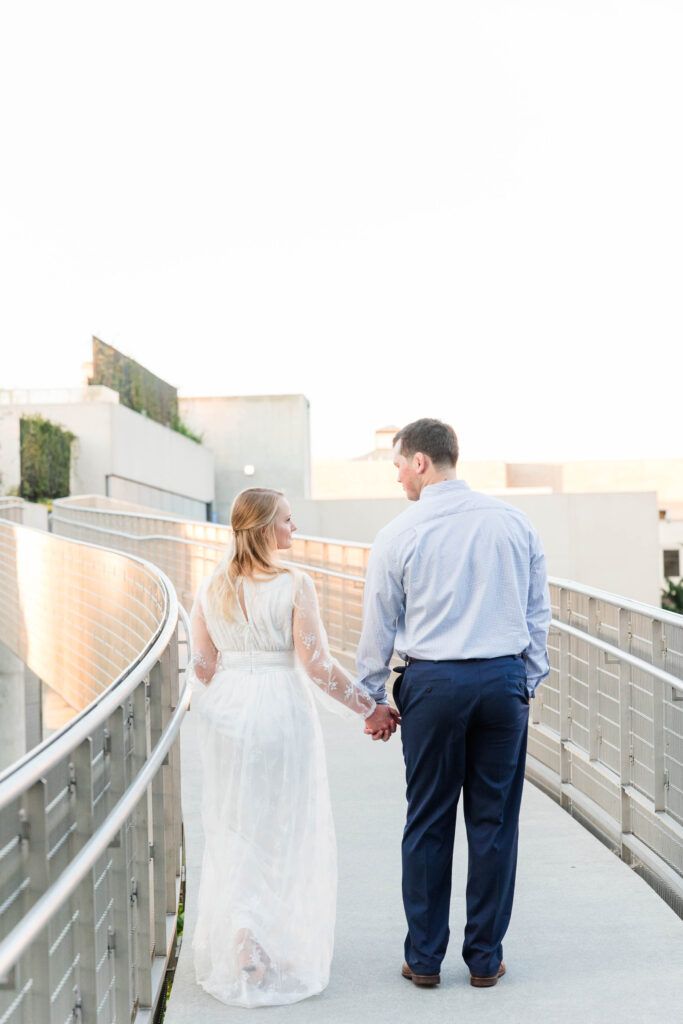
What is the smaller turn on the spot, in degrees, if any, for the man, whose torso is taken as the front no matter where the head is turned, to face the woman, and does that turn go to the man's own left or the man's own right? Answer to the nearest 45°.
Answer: approximately 90° to the man's own left

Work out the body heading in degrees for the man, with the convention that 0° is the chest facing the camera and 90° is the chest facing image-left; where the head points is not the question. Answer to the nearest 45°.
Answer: approximately 180°

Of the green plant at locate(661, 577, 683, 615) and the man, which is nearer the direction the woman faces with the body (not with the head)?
the green plant

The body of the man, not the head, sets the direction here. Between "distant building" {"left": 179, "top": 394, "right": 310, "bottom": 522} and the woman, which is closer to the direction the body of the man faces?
the distant building

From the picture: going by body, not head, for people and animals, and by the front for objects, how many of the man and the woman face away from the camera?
2

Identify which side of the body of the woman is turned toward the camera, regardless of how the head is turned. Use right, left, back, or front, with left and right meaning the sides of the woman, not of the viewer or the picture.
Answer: back

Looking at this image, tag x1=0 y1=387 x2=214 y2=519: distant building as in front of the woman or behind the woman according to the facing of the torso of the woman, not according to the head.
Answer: in front

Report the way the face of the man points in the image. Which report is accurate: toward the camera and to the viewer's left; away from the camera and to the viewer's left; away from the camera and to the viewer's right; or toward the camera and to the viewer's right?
away from the camera and to the viewer's left

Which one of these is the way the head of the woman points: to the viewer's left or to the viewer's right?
to the viewer's right
